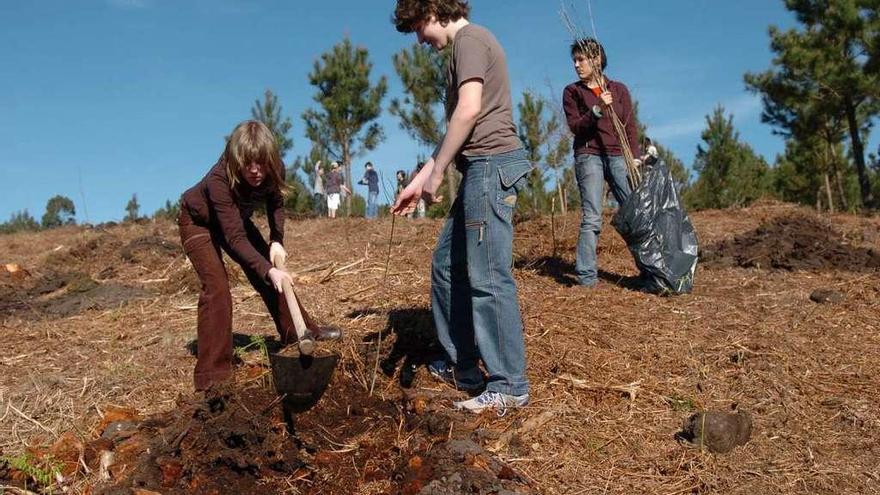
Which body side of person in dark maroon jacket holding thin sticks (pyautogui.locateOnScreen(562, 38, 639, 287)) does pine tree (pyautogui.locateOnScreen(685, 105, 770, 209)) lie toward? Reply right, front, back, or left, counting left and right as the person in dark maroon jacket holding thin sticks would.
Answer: back

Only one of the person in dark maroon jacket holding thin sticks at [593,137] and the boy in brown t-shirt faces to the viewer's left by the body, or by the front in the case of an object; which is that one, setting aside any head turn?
the boy in brown t-shirt

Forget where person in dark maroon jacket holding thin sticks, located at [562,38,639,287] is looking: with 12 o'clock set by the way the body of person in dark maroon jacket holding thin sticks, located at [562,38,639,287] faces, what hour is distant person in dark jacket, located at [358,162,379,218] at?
distant person in dark jacket, located at [358,162,379,218] is roughly at 5 o'clock from person in dark maroon jacket holding thin sticks, located at [562,38,639,287].

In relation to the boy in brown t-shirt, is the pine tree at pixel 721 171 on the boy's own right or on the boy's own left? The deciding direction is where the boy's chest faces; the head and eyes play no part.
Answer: on the boy's own right

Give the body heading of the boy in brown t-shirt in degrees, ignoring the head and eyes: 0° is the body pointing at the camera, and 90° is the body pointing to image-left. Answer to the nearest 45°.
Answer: approximately 90°

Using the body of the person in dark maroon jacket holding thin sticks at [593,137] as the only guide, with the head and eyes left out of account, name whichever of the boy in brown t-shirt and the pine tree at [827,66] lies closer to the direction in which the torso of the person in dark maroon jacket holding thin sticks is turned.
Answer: the boy in brown t-shirt

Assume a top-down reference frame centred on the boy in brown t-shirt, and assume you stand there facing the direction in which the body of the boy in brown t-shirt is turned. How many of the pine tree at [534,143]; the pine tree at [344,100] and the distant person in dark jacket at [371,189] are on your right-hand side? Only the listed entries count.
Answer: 3

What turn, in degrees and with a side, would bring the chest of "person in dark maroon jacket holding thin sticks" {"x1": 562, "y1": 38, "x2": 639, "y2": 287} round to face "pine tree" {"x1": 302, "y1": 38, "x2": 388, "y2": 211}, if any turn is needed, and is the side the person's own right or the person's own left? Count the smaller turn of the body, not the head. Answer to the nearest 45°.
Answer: approximately 135° to the person's own right

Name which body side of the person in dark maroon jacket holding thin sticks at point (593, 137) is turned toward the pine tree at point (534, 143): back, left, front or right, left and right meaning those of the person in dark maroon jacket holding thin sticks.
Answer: back

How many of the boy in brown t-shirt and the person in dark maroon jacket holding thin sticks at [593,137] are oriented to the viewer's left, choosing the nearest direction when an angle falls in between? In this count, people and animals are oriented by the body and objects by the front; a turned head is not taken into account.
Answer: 1

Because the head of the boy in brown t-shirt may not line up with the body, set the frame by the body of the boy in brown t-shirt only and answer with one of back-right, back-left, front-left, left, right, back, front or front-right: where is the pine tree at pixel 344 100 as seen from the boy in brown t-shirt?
right

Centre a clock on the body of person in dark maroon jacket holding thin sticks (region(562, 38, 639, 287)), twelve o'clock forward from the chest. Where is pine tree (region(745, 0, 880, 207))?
The pine tree is roughly at 7 o'clock from the person in dark maroon jacket holding thin sticks.

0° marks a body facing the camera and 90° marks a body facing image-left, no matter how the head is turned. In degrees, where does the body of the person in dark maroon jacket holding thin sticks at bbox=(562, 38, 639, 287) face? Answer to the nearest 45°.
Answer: approximately 0°

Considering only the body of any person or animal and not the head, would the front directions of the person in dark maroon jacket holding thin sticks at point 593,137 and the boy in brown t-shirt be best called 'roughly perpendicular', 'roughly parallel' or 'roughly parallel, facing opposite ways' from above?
roughly perpendicular
